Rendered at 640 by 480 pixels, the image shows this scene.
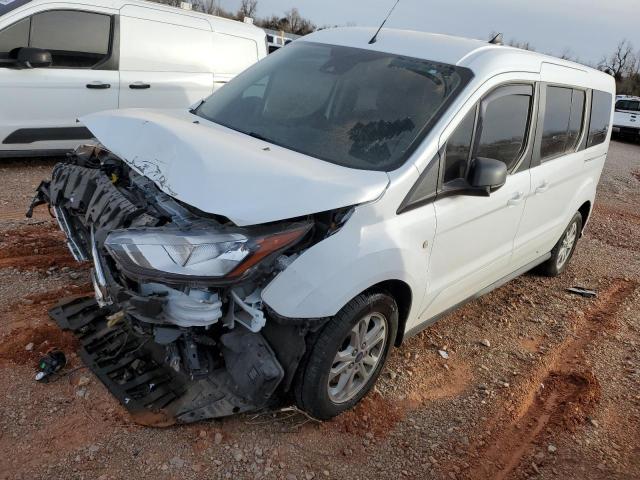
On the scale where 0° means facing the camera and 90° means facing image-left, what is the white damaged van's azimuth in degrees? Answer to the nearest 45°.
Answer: approximately 45°

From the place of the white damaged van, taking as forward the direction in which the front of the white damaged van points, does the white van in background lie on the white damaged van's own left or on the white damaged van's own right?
on the white damaged van's own right

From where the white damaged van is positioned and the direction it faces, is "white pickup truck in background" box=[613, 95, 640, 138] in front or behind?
behind
